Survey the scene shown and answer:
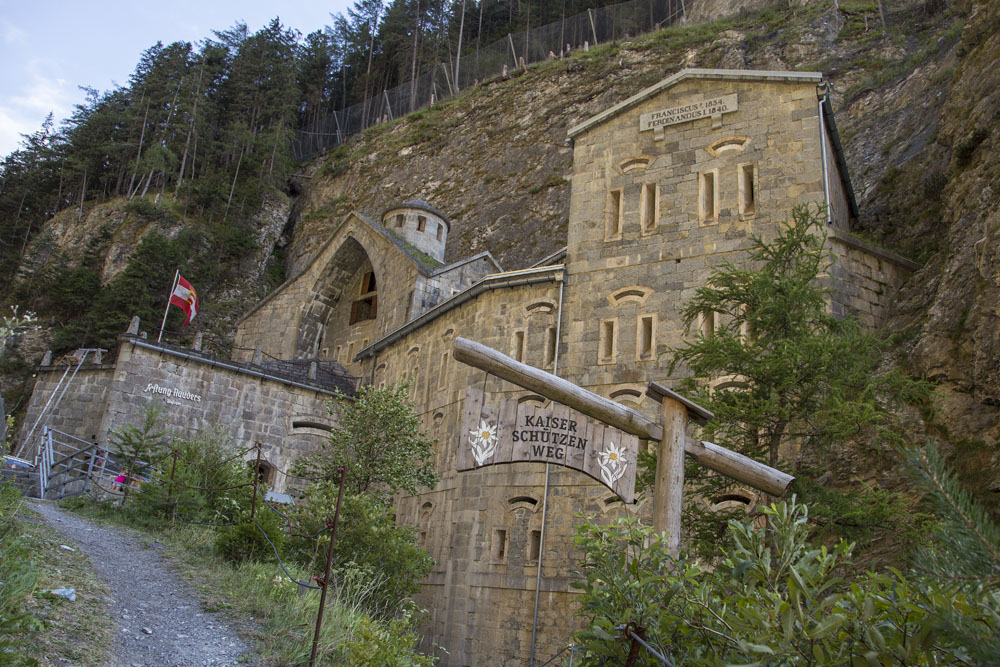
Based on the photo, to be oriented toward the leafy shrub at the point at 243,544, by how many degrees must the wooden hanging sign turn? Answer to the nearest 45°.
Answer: approximately 135° to its right

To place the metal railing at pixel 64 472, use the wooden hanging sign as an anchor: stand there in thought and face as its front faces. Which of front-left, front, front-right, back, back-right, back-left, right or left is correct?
back-right

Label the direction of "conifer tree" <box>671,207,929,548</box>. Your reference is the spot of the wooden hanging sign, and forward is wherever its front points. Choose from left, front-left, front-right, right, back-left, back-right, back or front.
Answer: back-left

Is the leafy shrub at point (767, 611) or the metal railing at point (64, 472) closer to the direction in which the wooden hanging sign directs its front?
the leafy shrub

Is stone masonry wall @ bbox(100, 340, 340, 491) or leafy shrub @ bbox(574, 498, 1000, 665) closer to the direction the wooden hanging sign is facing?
the leafy shrub

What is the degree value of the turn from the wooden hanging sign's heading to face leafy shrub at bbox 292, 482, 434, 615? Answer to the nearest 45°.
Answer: approximately 135° to its right

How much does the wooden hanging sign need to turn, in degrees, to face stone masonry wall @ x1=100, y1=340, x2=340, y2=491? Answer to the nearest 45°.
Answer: approximately 135° to its right

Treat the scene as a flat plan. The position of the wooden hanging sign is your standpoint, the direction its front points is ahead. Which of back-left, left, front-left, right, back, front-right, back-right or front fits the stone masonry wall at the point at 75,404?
back-right

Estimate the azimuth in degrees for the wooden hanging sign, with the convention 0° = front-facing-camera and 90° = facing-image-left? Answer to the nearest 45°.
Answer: approximately 0°

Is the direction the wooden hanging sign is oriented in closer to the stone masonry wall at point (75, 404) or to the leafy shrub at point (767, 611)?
the leafy shrub

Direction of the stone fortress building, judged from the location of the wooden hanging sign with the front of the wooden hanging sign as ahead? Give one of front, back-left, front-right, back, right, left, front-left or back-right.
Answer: back

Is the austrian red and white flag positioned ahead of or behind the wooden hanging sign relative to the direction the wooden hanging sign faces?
behind
